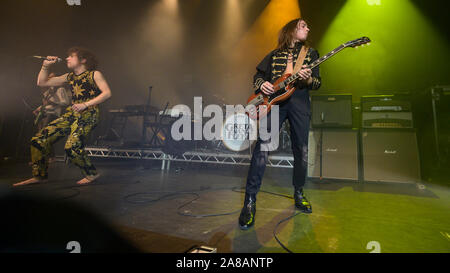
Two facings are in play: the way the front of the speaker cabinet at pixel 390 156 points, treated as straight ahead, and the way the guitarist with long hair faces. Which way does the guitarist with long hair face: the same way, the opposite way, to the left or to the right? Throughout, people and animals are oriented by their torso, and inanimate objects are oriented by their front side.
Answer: the same way

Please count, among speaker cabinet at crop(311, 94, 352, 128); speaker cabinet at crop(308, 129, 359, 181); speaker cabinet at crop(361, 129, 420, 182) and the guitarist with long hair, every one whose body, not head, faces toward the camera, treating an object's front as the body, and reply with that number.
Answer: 4

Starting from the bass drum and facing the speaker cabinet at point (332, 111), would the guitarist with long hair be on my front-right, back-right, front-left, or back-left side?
front-right

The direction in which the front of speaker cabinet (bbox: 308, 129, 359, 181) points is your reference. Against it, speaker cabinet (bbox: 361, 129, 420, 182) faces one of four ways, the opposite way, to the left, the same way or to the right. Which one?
the same way

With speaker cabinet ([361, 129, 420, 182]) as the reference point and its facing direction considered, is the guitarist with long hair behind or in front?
in front

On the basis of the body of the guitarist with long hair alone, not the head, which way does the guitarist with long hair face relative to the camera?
toward the camera

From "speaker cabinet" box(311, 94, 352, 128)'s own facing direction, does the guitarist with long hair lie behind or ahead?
ahead

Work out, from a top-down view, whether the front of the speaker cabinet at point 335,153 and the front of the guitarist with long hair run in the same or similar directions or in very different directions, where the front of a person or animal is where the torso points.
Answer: same or similar directions

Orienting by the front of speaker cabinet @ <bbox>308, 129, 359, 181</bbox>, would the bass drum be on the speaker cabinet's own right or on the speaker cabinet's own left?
on the speaker cabinet's own right

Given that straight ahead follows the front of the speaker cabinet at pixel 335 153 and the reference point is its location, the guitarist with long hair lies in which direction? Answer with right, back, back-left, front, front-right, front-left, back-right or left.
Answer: front

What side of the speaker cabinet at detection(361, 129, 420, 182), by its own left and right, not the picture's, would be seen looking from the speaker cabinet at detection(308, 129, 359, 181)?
right

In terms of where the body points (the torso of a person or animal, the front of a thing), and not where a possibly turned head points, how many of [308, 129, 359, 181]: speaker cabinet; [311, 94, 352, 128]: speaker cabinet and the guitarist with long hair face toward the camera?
3

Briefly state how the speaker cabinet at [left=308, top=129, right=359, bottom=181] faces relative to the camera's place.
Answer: facing the viewer

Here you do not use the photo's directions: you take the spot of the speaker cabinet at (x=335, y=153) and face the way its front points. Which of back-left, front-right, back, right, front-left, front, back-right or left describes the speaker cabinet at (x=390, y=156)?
left

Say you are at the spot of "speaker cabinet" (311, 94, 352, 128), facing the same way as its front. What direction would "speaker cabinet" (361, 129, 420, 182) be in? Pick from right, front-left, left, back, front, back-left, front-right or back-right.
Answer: left

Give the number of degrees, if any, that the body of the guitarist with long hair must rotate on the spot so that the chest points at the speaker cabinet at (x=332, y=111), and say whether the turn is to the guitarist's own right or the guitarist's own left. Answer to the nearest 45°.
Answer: approximately 180°

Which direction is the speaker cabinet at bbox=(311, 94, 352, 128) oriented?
toward the camera
